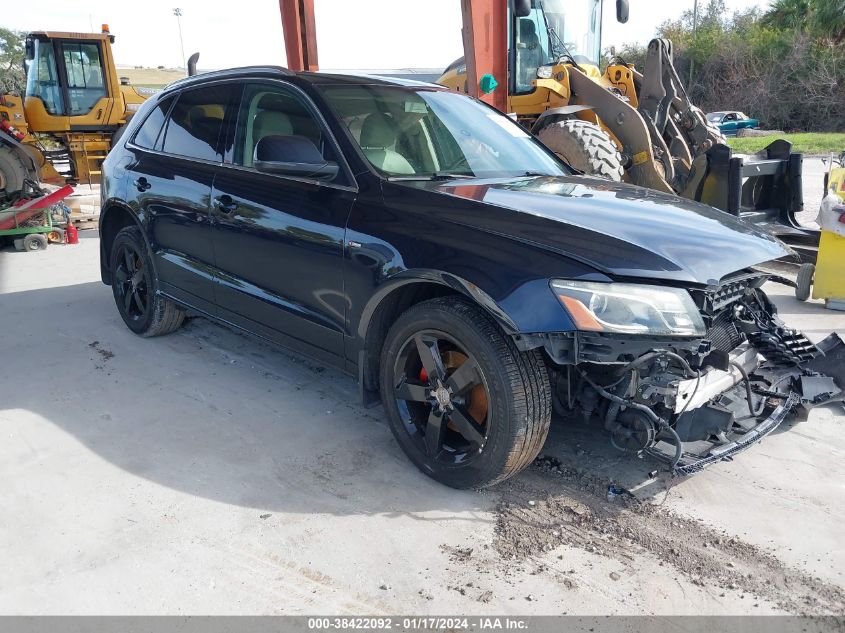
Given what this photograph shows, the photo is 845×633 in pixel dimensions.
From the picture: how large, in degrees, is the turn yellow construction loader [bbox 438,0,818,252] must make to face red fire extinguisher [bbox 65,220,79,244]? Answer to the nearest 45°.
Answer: approximately 135° to its right

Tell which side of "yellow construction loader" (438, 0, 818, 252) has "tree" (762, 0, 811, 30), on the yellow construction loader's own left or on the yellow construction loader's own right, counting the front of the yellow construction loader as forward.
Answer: on the yellow construction loader's own left

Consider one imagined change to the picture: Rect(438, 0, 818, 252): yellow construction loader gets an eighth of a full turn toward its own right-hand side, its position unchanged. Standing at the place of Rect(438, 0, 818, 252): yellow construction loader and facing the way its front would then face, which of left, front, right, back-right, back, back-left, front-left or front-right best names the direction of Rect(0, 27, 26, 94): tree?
back-right

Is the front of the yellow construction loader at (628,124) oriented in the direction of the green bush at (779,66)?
no

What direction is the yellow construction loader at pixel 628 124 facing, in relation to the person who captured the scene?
facing the viewer and to the right of the viewer

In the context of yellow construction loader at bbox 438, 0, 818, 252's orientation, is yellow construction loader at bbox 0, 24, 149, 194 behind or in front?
behind

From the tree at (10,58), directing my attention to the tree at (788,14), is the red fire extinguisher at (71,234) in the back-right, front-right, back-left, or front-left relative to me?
front-right

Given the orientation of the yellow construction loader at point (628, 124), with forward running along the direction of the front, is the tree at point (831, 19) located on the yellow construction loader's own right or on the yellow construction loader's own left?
on the yellow construction loader's own left
